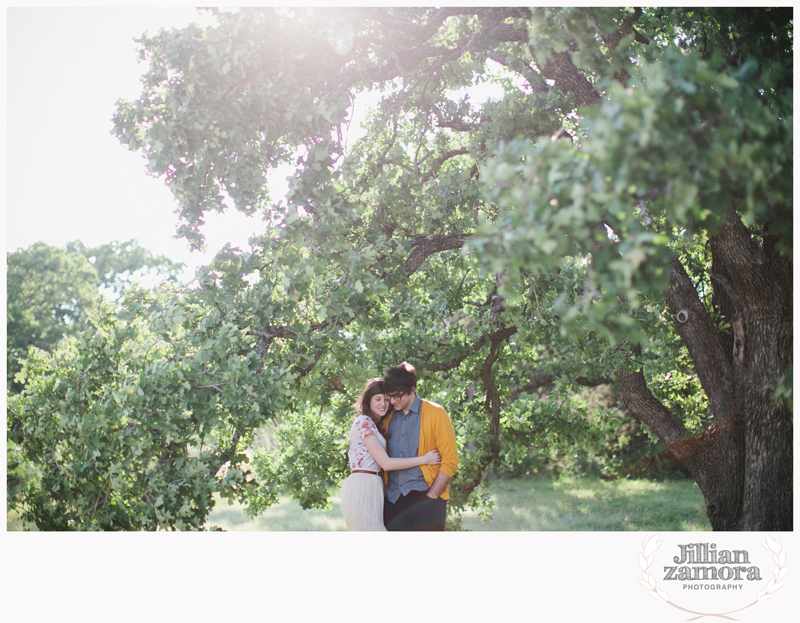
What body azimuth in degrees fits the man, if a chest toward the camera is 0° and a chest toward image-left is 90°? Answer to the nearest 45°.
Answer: approximately 45°

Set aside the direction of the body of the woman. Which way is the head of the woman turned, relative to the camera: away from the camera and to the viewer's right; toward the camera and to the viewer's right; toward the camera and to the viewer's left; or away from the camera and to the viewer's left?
toward the camera and to the viewer's right
